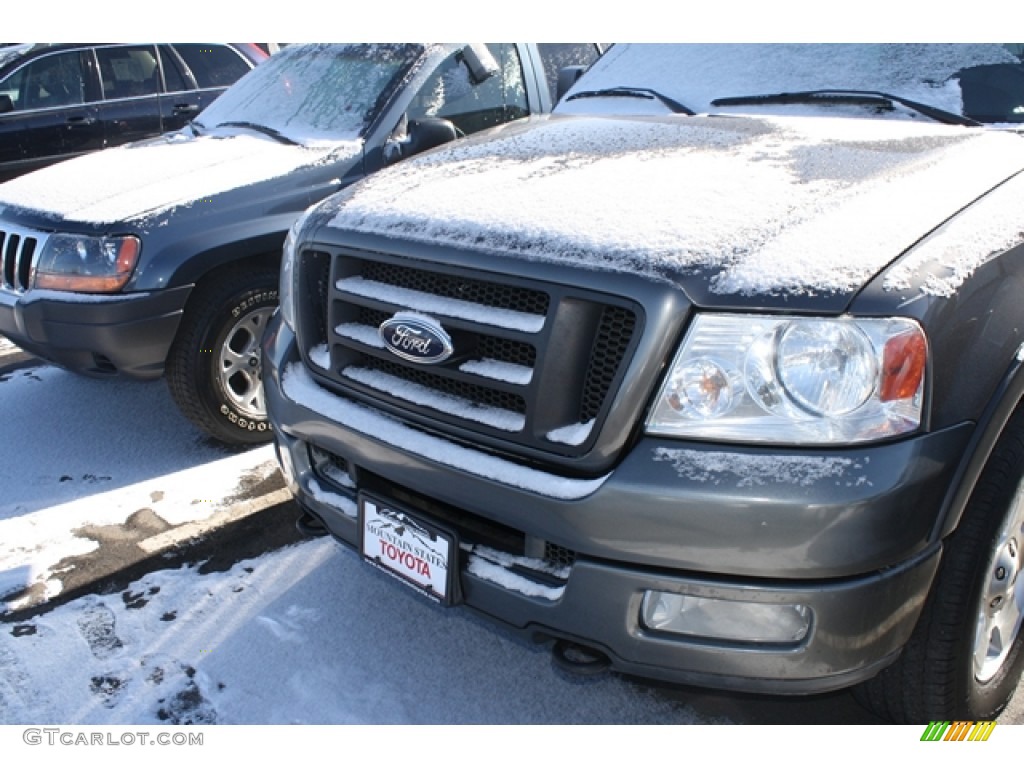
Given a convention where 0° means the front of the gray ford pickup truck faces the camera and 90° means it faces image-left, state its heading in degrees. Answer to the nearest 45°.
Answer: approximately 45°

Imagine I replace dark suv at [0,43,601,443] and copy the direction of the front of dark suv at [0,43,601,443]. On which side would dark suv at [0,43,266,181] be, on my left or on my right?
on my right

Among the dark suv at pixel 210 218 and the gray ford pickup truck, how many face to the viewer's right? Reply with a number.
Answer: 0

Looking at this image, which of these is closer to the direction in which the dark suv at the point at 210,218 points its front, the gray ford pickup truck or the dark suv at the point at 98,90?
the gray ford pickup truck

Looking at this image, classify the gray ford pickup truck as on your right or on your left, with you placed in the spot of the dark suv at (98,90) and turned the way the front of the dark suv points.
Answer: on your left

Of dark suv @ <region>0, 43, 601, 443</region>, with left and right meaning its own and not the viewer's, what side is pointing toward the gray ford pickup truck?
left

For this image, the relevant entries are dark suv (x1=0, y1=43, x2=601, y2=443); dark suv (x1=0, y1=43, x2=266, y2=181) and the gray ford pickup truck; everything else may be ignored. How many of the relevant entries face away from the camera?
0

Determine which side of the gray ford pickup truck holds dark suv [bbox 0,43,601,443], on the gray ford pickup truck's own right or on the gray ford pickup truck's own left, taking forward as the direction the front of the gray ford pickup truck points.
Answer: on the gray ford pickup truck's own right

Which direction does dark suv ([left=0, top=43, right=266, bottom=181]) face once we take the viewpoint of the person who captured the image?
facing the viewer and to the left of the viewer
